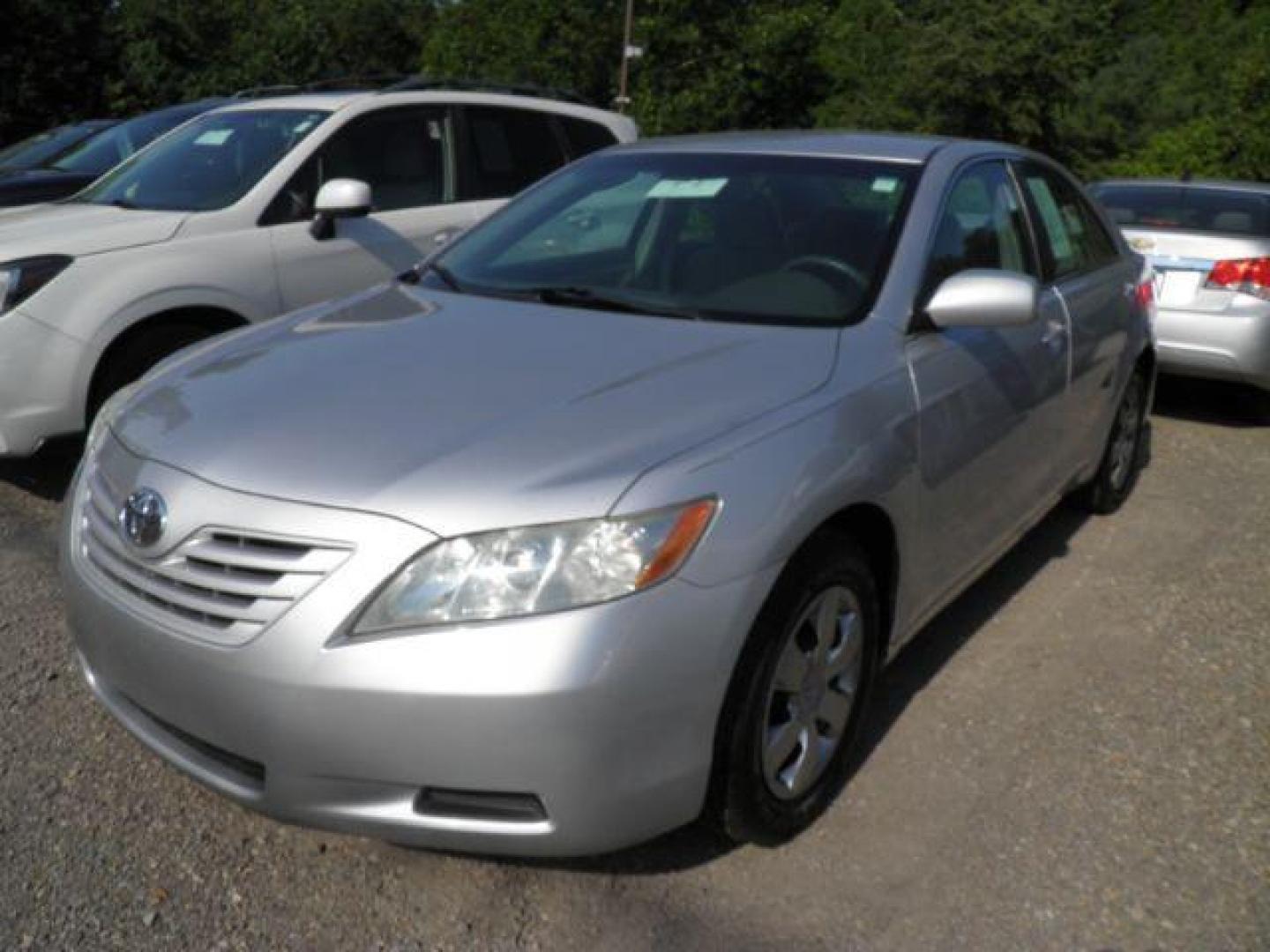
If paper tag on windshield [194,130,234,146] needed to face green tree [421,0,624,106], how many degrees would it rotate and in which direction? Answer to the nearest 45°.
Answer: approximately 135° to its right

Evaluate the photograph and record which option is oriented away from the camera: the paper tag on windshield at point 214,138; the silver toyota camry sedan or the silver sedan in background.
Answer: the silver sedan in background

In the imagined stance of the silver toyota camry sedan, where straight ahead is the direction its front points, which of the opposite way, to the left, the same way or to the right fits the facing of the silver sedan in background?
the opposite way

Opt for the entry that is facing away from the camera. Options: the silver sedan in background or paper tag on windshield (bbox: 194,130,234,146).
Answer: the silver sedan in background

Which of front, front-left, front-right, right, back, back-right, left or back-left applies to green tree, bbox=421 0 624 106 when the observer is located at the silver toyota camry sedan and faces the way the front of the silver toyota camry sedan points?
back-right

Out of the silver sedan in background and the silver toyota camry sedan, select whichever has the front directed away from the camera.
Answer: the silver sedan in background

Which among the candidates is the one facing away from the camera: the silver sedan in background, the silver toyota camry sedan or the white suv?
the silver sedan in background

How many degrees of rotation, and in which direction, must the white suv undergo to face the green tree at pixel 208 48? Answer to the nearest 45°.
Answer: approximately 135° to its right

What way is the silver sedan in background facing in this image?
away from the camera

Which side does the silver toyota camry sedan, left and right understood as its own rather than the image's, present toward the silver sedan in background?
back

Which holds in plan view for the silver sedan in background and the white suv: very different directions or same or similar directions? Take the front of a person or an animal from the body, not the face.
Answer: very different directions

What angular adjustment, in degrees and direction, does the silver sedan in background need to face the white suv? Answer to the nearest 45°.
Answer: approximately 135° to its left
